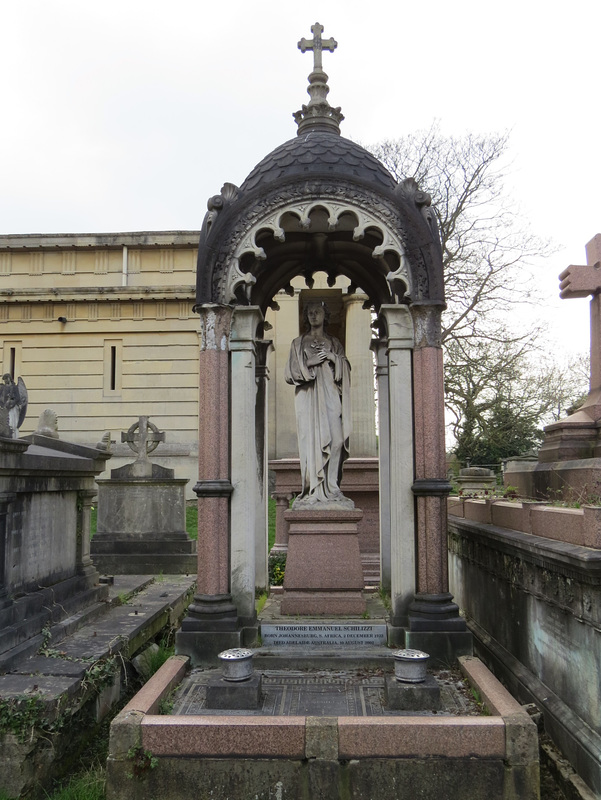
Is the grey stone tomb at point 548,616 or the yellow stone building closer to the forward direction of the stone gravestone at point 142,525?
the grey stone tomb

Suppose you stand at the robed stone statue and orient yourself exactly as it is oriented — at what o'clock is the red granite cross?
The red granite cross is roughly at 9 o'clock from the robed stone statue.

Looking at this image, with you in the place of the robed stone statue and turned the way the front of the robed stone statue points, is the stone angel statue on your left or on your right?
on your right

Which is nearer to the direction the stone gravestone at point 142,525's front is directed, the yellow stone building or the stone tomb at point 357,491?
the stone tomb

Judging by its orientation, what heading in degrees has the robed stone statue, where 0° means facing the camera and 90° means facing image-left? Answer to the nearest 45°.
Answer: approximately 0°

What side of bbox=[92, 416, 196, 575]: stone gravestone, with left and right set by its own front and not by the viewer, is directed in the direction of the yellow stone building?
back

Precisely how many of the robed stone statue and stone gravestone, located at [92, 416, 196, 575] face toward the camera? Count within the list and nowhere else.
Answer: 2

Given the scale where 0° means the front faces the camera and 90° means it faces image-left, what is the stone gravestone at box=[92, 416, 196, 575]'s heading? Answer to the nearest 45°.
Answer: approximately 0°
